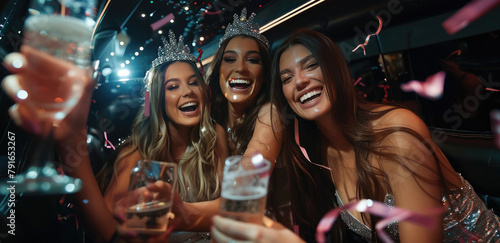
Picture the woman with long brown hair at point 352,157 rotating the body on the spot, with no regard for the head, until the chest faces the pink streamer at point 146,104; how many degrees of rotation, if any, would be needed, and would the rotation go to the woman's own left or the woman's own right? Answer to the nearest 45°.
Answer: approximately 45° to the woman's own right

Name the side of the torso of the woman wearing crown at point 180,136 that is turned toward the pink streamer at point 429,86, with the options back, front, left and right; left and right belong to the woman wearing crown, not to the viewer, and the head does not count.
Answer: left

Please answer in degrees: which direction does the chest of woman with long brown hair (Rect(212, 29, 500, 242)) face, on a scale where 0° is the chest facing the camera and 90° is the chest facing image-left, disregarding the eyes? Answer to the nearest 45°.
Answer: approximately 45°

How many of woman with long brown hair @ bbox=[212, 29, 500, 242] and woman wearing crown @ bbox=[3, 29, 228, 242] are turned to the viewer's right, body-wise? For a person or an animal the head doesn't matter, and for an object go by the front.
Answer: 0

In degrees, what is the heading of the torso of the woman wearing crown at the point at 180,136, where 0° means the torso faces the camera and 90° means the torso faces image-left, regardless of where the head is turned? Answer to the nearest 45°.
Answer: approximately 0°

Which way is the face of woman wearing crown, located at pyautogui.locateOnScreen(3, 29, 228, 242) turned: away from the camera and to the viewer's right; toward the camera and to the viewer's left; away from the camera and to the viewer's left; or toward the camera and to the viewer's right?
toward the camera and to the viewer's right

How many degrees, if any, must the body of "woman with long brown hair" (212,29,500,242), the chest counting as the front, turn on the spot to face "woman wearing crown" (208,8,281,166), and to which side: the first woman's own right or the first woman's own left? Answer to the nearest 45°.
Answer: approximately 90° to the first woman's own right
